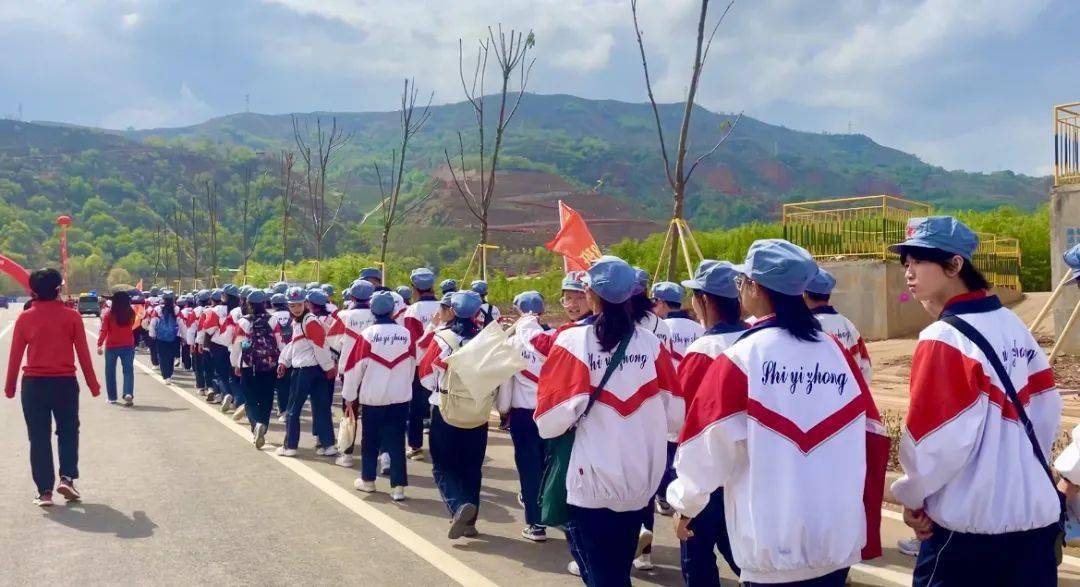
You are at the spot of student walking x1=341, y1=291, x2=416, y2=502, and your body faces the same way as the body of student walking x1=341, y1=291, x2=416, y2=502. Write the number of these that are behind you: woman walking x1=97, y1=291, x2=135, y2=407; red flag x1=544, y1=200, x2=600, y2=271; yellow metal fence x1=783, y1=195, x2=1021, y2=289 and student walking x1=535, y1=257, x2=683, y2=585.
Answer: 1

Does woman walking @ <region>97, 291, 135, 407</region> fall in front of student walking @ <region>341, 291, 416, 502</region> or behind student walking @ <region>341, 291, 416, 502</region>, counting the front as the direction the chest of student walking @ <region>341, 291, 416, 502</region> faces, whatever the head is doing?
in front

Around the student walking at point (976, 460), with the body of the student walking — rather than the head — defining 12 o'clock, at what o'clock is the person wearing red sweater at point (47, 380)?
The person wearing red sweater is roughly at 11 o'clock from the student walking.

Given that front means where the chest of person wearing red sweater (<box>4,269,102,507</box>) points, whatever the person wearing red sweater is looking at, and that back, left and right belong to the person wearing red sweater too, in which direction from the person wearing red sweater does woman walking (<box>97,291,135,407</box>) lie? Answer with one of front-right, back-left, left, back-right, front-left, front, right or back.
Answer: front

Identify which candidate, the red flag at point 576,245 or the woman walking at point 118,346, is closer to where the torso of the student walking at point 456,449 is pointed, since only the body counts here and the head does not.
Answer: the woman walking

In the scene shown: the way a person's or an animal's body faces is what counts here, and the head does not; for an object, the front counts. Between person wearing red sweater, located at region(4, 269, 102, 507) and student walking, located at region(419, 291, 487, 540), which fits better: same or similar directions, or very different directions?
same or similar directions

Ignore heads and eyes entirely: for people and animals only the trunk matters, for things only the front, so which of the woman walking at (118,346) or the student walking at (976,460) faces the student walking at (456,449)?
the student walking at (976,460)

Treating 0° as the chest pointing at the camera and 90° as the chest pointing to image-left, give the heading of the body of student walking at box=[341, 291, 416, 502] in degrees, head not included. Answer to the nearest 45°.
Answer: approximately 180°

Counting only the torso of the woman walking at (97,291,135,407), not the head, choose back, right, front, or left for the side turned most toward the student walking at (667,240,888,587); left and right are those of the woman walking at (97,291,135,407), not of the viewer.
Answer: back

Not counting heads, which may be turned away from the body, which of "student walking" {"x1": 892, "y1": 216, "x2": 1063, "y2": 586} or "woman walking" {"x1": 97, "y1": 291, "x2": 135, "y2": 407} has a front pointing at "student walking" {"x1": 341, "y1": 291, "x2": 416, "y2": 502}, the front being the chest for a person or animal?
"student walking" {"x1": 892, "y1": 216, "x2": 1063, "y2": 586}

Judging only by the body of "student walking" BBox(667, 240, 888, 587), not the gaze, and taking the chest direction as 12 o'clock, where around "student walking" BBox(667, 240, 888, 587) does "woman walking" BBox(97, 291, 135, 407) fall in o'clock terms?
"woman walking" BBox(97, 291, 135, 407) is roughly at 12 o'clock from "student walking" BBox(667, 240, 888, 587).

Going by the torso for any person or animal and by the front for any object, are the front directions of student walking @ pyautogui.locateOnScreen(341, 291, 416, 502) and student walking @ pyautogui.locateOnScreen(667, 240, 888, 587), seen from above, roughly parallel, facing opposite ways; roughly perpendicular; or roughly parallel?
roughly parallel

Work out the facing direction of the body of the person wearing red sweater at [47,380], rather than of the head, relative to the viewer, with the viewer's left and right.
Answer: facing away from the viewer

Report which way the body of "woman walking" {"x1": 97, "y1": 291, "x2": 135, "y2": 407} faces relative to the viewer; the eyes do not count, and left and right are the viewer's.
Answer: facing away from the viewer

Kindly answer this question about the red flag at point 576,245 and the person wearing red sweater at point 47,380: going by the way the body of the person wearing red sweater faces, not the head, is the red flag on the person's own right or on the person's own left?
on the person's own right
